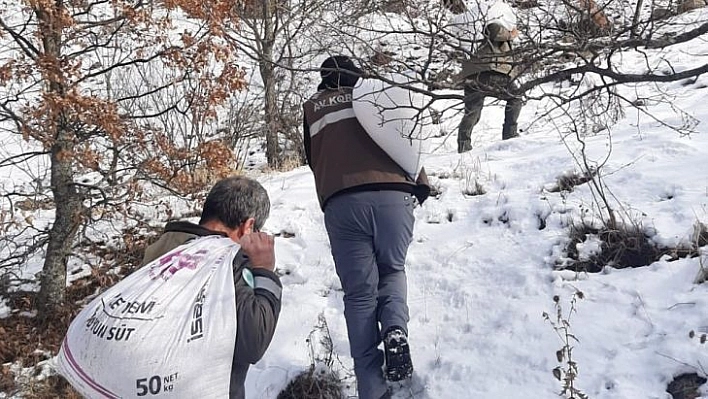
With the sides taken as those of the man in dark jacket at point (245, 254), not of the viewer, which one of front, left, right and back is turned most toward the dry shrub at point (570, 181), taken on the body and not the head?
front

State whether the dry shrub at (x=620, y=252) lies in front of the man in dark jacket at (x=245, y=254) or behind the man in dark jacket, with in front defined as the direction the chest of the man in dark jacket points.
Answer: in front

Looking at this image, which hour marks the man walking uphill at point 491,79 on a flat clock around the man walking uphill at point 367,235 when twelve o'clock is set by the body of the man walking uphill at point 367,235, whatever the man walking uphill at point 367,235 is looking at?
the man walking uphill at point 491,79 is roughly at 1 o'clock from the man walking uphill at point 367,235.

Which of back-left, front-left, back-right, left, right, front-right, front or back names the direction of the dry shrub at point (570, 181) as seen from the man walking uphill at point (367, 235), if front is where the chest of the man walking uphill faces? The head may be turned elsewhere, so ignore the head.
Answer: front-right

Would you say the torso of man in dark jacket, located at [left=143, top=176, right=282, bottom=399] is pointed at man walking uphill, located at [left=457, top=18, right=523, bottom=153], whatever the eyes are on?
yes

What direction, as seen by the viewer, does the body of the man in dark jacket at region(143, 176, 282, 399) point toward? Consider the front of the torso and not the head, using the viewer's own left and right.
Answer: facing away from the viewer and to the right of the viewer

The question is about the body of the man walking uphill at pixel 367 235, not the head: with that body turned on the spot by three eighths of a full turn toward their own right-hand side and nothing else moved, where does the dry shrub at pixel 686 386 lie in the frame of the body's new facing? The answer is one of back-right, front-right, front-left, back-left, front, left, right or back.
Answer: front-left

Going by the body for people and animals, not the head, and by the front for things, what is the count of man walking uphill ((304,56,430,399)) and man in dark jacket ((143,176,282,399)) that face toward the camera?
0

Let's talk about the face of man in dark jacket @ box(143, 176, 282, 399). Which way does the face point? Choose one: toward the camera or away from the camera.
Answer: away from the camera

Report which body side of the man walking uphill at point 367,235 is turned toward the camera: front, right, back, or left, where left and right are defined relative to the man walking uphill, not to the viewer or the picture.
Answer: back

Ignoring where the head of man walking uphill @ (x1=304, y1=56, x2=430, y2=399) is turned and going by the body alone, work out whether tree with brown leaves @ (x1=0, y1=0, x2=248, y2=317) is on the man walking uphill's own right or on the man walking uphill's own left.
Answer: on the man walking uphill's own left

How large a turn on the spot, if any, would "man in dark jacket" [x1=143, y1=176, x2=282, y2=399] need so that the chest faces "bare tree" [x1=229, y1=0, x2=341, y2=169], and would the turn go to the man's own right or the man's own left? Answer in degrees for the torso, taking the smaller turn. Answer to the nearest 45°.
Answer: approximately 45° to the man's own left
